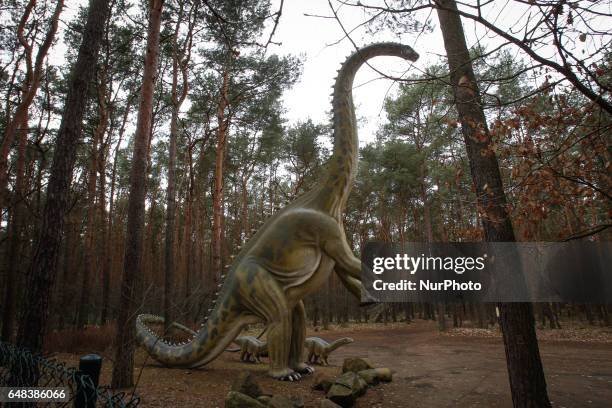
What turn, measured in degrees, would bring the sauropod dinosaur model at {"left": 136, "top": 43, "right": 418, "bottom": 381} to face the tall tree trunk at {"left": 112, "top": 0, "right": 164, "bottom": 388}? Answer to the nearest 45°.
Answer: approximately 180°

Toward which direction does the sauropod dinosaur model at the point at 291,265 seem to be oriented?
to the viewer's right

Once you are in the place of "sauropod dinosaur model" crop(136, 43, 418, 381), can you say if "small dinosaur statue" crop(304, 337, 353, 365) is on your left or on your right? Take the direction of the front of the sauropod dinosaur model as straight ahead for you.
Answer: on your left

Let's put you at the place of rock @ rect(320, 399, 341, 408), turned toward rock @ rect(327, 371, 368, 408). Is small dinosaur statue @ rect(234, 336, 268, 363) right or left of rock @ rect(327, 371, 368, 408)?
left

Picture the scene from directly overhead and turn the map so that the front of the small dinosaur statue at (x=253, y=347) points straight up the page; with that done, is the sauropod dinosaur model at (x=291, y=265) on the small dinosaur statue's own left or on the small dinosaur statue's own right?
on the small dinosaur statue's own right
